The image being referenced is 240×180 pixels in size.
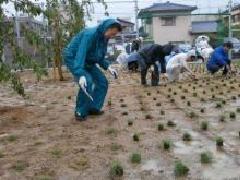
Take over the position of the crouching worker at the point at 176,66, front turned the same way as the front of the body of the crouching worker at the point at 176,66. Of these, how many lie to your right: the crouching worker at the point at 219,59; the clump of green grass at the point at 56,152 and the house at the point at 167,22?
1
